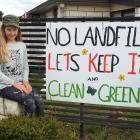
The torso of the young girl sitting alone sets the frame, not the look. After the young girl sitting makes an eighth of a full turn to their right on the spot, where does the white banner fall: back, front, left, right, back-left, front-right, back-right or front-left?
left

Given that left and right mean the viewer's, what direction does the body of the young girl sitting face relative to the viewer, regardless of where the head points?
facing the viewer and to the right of the viewer

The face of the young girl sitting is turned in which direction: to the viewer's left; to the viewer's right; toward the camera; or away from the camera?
toward the camera
